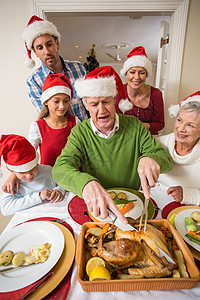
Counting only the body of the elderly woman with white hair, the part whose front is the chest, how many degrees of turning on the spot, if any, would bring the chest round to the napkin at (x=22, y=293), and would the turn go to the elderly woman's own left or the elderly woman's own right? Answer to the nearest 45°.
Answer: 0° — they already face it

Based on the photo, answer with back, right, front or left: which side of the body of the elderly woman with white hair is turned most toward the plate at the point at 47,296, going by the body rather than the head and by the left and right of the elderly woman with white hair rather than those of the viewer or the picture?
front

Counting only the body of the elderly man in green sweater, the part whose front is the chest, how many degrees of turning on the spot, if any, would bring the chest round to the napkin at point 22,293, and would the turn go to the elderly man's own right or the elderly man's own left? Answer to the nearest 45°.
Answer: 0° — they already face it

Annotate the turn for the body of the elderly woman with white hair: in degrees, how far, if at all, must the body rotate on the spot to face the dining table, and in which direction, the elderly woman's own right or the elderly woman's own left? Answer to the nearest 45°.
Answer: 0° — they already face it

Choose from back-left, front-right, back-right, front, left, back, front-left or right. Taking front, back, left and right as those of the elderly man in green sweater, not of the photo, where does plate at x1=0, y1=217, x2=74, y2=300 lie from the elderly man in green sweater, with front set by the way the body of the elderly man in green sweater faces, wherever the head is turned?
front

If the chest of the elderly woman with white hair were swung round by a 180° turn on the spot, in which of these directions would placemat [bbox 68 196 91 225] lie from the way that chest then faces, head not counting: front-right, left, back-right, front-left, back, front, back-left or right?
back

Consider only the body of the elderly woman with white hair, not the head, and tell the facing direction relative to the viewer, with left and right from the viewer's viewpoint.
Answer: facing the viewer and to the left of the viewer

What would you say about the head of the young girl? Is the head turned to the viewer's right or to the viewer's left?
to the viewer's right

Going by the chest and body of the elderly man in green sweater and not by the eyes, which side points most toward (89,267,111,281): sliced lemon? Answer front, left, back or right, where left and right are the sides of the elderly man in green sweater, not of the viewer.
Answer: front

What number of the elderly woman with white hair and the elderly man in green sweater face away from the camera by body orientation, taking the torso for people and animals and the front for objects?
0

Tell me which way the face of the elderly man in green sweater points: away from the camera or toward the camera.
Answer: toward the camera

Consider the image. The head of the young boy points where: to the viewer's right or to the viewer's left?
to the viewer's right

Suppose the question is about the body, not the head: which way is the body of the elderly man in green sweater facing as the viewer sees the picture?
toward the camera

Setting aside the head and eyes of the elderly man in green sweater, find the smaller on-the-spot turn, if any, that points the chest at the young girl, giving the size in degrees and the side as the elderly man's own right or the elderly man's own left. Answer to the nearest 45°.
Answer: approximately 135° to the elderly man's own right
